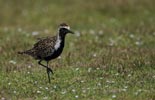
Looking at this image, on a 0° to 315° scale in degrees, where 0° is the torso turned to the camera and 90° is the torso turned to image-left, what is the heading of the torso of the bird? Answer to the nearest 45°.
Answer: approximately 270°
